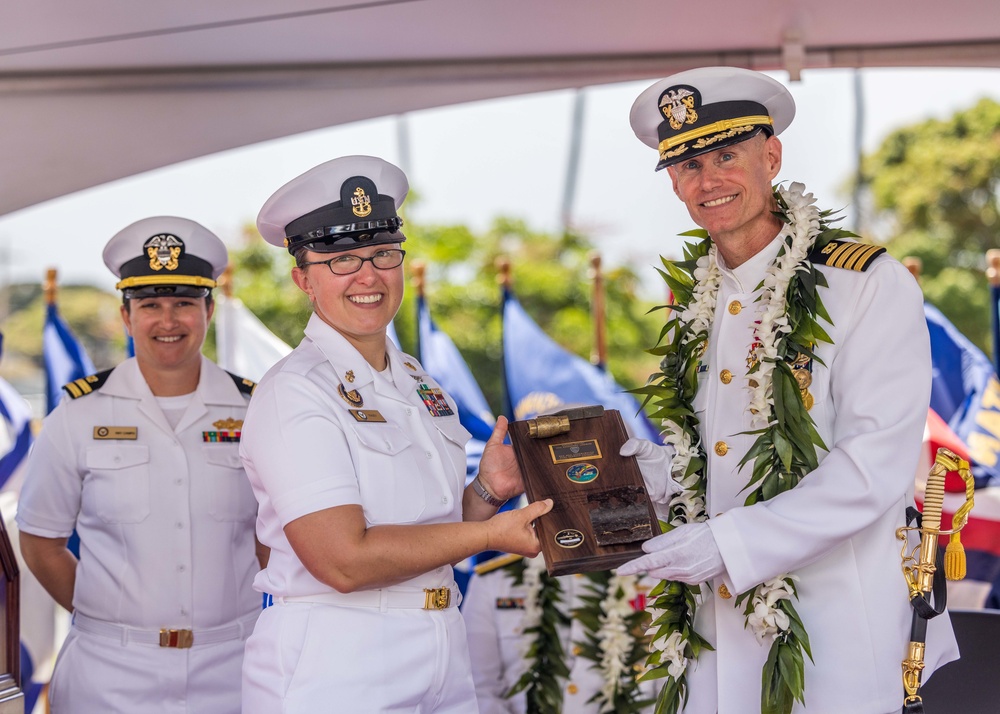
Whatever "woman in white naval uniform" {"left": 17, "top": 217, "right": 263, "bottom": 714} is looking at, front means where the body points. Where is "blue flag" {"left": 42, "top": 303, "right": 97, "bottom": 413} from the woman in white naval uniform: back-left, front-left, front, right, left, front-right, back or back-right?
back

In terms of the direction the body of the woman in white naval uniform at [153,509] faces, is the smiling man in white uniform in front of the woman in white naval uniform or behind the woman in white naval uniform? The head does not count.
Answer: in front

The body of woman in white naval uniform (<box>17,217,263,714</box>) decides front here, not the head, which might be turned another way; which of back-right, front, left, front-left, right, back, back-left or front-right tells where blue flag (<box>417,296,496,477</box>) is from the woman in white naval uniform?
back-left

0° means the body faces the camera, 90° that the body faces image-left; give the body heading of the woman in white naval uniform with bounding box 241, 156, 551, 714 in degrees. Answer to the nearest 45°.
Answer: approximately 315°

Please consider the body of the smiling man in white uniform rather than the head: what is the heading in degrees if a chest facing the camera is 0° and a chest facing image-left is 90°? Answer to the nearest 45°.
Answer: approximately 45°

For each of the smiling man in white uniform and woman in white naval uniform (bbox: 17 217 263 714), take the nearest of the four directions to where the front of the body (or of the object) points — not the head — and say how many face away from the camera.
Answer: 0

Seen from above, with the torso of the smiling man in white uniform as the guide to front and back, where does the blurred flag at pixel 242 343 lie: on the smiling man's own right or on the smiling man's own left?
on the smiling man's own right

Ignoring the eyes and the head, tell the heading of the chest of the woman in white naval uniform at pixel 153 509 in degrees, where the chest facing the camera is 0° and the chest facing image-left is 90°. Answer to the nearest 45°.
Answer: approximately 0°

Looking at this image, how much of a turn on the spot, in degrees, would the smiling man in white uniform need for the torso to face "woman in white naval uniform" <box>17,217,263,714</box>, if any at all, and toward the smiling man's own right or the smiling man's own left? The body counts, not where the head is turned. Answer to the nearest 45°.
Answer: approximately 45° to the smiling man's own right

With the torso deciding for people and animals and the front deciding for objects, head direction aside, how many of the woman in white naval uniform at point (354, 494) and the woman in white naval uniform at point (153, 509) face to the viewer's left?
0

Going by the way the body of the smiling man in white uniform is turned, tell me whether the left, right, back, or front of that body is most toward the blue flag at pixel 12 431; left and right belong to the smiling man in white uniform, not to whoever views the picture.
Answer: right
